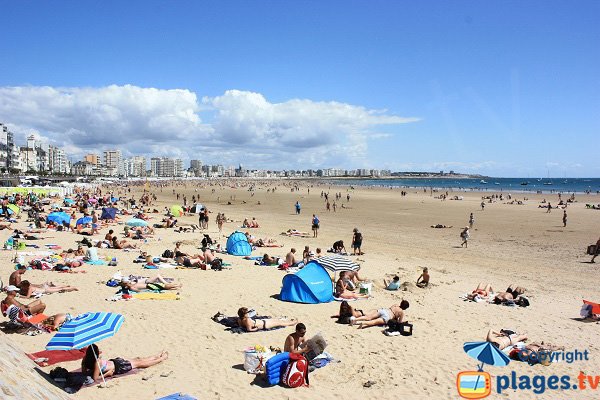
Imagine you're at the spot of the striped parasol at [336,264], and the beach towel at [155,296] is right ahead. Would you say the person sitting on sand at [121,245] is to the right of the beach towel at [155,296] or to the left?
right

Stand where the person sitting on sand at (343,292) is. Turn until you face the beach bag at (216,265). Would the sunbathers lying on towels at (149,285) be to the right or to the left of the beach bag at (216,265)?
left

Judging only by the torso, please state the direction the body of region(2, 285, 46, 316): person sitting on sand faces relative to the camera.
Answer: to the viewer's right

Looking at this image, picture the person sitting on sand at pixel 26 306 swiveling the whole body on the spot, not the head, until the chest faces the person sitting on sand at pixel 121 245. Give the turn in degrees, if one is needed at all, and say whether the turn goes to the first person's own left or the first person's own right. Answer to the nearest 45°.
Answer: approximately 90° to the first person's own left

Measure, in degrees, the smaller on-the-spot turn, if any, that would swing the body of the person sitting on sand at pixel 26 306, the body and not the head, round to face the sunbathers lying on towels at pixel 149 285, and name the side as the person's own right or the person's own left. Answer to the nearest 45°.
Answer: approximately 45° to the person's own left
